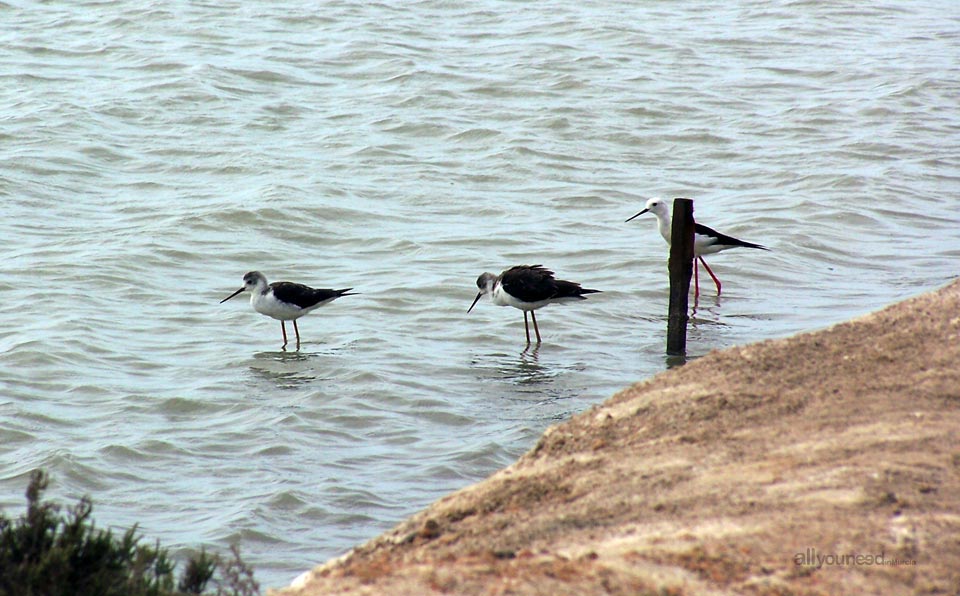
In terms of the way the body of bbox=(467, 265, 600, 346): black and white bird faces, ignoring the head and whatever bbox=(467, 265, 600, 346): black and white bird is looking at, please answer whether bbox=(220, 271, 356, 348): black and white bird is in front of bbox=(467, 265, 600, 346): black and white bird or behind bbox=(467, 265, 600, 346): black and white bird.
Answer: in front

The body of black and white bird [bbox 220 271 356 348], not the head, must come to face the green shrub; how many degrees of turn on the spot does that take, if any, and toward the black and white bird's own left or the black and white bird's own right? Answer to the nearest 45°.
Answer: approximately 90° to the black and white bird's own left

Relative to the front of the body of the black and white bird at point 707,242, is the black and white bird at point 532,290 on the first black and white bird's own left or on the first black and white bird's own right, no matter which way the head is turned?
on the first black and white bird's own left

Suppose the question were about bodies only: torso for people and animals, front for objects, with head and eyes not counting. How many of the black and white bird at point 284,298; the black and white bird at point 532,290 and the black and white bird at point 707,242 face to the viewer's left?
3

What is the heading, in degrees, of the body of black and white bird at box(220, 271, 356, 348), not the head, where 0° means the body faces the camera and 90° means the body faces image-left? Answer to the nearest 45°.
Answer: approximately 90°

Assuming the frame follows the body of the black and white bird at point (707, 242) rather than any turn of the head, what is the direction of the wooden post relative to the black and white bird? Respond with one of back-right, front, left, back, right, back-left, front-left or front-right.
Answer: left

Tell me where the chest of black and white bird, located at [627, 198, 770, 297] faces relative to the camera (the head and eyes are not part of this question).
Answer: to the viewer's left

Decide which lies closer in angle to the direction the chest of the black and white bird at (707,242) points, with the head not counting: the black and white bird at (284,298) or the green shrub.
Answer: the black and white bird

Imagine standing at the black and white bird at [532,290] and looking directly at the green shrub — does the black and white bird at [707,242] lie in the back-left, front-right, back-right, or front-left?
back-left

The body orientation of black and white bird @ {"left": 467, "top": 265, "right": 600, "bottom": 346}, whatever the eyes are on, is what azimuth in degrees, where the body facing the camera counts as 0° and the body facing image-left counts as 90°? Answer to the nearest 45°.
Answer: approximately 90°

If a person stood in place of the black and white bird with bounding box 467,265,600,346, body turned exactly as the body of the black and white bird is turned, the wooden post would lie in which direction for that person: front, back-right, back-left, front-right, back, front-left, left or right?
back-left

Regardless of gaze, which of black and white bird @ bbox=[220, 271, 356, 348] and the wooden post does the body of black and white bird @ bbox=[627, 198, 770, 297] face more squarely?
the black and white bird

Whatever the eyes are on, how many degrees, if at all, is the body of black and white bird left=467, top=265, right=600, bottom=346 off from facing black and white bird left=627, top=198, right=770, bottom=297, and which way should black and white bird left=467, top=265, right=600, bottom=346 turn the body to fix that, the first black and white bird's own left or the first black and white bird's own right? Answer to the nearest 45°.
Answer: approximately 135° to the first black and white bird's own right

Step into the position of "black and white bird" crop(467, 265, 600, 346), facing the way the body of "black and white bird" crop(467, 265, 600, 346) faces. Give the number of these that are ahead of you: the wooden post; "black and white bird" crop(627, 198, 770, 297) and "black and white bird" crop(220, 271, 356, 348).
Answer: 1

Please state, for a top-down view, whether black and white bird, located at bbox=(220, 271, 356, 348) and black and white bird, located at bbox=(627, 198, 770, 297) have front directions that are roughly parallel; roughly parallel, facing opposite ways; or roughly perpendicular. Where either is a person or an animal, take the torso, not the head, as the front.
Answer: roughly parallel
